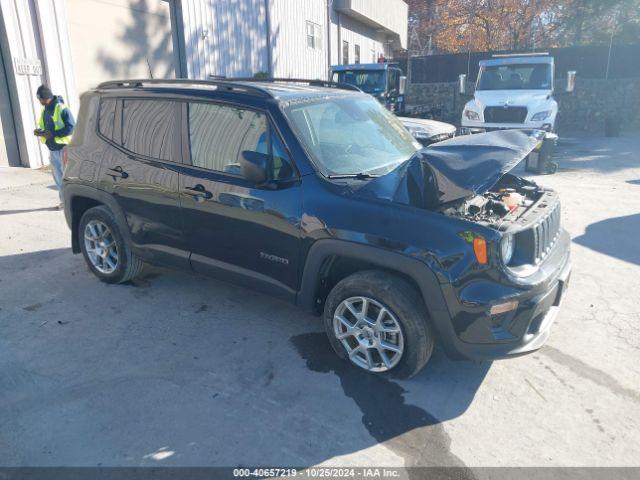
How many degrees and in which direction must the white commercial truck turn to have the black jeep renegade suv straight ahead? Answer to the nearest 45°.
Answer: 0° — it already faces it

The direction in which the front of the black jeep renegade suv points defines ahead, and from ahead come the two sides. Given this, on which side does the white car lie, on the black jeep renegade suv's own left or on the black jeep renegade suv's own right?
on the black jeep renegade suv's own left

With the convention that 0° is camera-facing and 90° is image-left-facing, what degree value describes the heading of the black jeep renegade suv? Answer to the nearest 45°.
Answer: approximately 315°

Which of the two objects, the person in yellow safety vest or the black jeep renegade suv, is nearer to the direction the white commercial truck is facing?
the black jeep renegade suv

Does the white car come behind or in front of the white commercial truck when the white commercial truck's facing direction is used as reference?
in front

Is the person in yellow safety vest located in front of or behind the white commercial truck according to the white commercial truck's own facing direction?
in front

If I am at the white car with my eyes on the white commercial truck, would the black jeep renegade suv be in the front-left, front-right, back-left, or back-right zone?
back-right

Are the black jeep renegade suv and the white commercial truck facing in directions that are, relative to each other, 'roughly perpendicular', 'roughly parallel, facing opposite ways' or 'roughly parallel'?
roughly perpendicular

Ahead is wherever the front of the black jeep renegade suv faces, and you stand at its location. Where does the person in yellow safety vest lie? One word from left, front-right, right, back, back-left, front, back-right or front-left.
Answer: back

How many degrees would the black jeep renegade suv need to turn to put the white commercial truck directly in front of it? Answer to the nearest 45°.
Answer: approximately 90° to its left

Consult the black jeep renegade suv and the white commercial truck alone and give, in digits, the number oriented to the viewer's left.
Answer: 0
